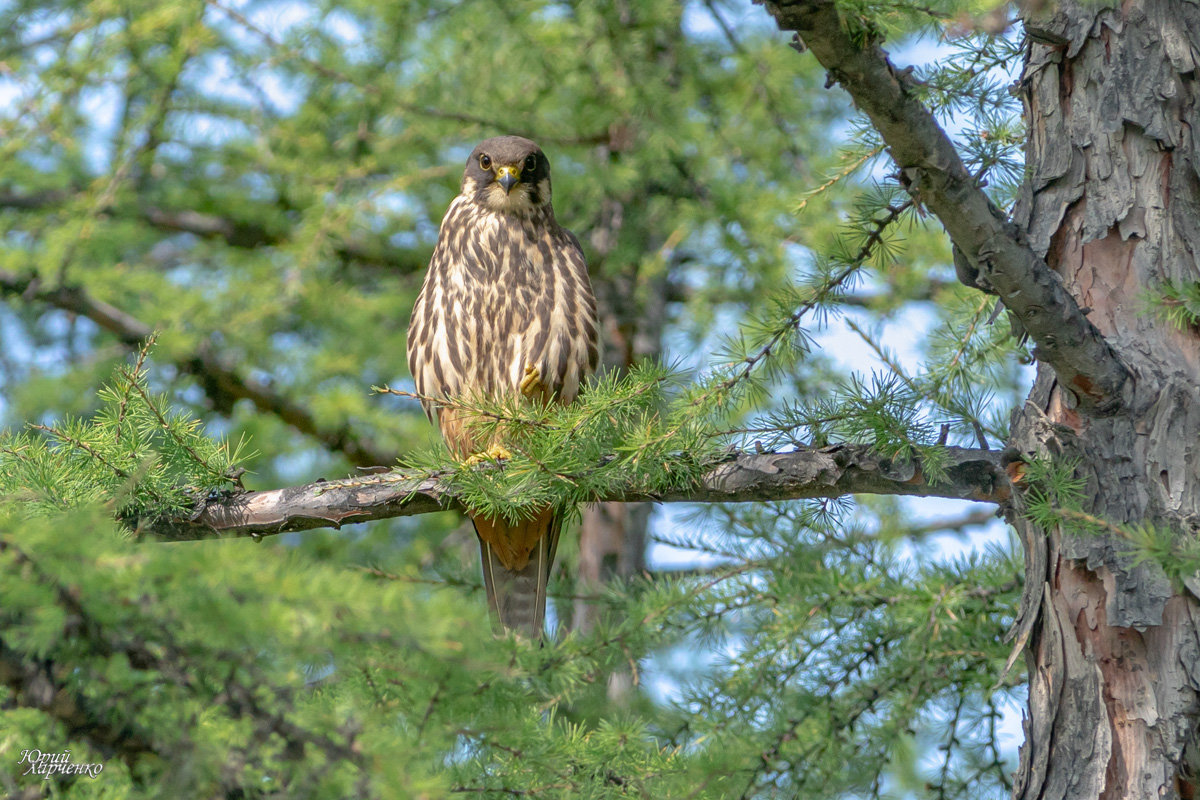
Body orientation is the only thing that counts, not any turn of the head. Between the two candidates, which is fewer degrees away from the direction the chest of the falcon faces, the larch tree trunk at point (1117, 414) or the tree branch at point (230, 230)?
the larch tree trunk

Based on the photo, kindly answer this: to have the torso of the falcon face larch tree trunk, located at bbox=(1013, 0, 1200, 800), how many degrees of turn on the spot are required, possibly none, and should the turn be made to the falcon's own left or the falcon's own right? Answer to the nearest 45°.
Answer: approximately 45° to the falcon's own left

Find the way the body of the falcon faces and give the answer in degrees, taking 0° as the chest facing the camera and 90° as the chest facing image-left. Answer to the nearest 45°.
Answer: approximately 0°

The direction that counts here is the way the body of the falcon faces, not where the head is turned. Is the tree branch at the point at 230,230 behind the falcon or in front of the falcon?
behind
